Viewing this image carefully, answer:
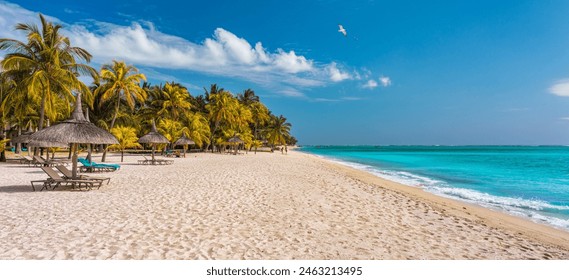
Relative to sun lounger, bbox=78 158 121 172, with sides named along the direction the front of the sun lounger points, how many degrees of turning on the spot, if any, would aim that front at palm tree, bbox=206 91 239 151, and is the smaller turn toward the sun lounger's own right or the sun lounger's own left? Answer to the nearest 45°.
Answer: approximately 45° to the sun lounger's own left

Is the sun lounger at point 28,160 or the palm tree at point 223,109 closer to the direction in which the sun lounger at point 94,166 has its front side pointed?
the palm tree

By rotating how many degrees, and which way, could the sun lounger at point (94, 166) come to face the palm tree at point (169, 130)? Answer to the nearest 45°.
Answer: approximately 90° to its left

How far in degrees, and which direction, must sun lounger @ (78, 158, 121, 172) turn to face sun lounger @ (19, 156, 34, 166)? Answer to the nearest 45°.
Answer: approximately 135° to its left

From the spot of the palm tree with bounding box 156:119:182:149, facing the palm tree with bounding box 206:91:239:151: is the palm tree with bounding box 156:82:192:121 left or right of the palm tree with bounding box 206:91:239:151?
left

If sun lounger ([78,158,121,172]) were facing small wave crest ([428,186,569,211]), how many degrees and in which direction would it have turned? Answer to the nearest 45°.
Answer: approximately 45° to its right

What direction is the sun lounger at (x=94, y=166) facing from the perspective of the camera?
to the viewer's right
